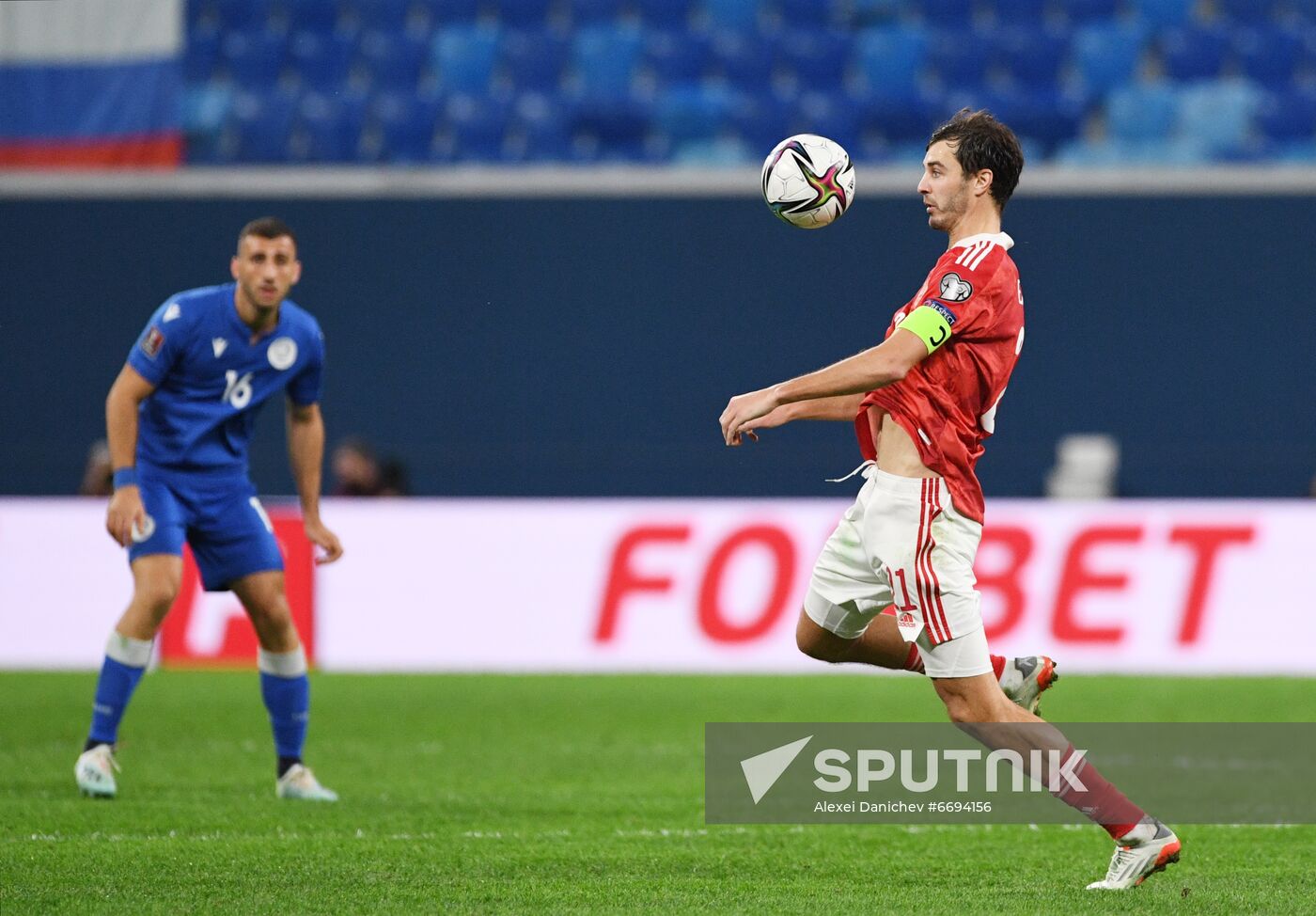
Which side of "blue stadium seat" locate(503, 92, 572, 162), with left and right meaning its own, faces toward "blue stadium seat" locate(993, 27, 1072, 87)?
left

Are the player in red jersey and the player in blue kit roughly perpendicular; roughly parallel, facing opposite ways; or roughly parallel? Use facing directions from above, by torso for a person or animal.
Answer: roughly perpendicular

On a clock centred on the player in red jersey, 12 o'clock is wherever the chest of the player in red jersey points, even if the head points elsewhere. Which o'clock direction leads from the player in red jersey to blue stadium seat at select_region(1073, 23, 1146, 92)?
The blue stadium seat is roughly at 3 o'clock from the player in red jersey.

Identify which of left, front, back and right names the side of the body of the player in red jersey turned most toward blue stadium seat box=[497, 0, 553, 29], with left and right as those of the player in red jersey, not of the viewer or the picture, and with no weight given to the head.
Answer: right

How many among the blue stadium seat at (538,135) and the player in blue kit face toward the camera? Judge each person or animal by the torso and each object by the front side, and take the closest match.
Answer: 2

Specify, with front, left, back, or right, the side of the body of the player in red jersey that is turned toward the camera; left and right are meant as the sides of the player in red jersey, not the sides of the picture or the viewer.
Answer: left

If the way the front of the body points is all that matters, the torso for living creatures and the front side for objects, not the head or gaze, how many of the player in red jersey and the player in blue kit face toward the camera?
1

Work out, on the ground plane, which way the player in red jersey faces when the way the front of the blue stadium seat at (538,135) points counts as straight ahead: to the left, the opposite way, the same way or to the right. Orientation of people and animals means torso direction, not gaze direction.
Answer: to the right

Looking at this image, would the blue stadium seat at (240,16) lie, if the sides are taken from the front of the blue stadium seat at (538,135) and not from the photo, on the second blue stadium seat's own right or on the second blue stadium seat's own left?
on the second blue stadium seat's own right

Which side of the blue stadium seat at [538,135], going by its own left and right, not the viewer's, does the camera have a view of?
front

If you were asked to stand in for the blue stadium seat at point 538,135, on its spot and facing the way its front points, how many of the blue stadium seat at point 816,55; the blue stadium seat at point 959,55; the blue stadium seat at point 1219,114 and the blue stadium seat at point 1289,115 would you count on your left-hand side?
4

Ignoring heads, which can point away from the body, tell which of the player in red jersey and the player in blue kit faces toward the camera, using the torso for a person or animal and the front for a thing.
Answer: the player in blue kit

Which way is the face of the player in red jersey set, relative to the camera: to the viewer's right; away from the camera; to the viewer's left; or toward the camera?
to the viewer's left

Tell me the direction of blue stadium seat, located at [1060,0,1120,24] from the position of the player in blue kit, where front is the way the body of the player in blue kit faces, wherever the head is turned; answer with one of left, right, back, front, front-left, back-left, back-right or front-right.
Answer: back-left
